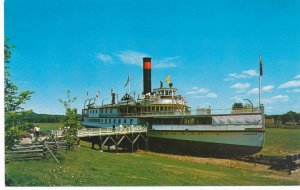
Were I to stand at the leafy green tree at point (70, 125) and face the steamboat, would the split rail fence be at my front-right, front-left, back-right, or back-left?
back-right

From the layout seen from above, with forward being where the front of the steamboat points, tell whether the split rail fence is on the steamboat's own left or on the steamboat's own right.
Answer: on the steamboat's own right

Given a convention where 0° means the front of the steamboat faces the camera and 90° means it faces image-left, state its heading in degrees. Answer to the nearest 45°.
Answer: approximately 315°
